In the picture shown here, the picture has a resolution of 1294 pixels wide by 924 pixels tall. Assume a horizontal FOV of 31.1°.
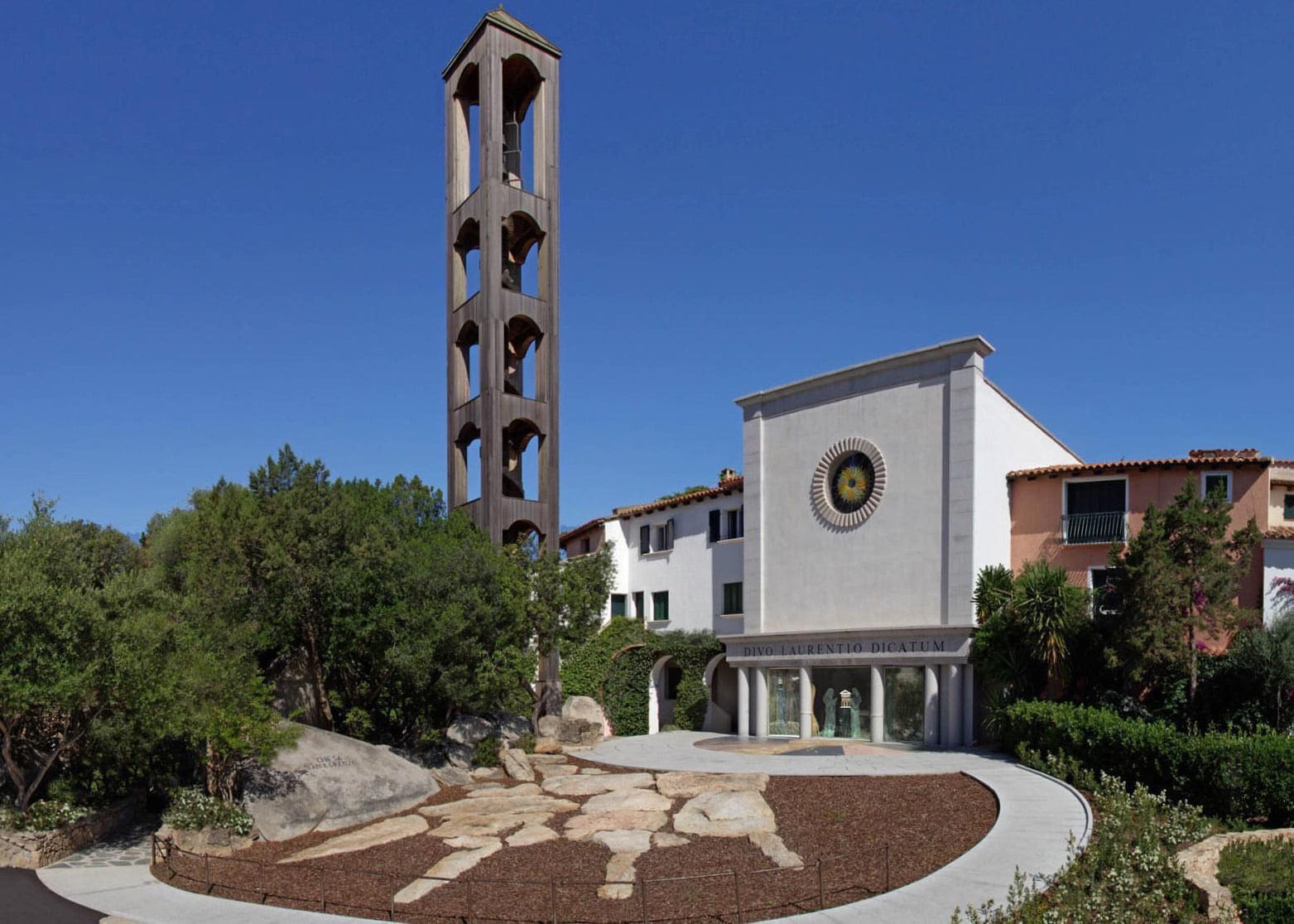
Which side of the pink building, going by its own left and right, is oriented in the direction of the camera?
front

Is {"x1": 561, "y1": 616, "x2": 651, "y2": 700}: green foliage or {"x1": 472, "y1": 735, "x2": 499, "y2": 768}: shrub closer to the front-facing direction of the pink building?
the shrub

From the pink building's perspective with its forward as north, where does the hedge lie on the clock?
The hedge is roughly at 12 o'clock from the pink building.

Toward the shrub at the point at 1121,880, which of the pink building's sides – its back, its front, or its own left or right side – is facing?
front

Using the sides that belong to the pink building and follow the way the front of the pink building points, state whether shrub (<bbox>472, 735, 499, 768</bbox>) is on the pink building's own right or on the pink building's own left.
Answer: on the pink building's own right

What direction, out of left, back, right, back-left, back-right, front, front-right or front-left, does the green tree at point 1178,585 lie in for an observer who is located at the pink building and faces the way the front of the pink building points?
front

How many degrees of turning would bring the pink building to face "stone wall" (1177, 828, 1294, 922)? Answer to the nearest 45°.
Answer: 0° — it already faces it

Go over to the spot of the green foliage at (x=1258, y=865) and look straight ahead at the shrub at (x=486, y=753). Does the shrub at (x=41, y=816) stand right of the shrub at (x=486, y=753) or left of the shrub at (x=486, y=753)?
left
